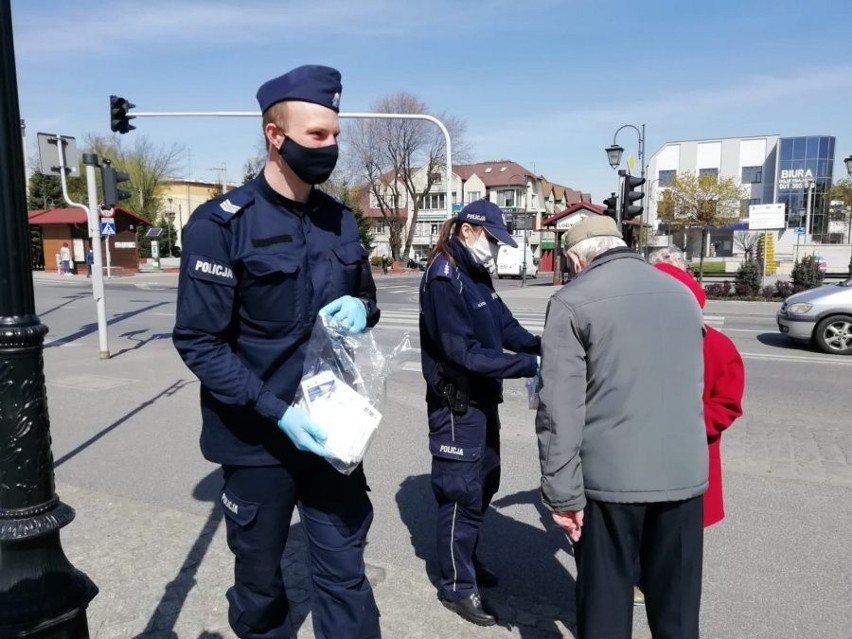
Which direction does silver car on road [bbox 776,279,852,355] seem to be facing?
to the viewer's left

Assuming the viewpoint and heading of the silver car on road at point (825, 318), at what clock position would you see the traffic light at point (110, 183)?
The traffic light is roughly at 11 o'clock from the silver car on road.

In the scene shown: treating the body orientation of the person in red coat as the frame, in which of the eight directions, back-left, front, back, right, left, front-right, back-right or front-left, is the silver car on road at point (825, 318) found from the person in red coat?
right

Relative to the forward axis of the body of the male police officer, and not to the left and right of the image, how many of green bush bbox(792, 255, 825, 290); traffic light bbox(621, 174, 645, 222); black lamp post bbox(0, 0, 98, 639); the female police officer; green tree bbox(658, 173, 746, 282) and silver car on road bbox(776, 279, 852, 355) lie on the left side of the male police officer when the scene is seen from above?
5

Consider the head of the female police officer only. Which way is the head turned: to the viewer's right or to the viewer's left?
to the viewer's right

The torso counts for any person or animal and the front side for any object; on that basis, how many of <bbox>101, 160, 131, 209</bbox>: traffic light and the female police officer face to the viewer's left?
0

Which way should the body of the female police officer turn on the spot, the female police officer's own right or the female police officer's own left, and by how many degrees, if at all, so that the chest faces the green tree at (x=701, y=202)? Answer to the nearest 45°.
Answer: approximately 90° to the female police officer's own left

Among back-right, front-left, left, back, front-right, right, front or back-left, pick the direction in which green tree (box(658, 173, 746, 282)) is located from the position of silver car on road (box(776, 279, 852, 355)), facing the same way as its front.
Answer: right

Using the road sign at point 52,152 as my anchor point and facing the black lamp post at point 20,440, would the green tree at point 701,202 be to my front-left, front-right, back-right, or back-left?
back-left

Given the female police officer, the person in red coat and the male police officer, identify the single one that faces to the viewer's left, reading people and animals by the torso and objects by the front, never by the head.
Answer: the person in red coat

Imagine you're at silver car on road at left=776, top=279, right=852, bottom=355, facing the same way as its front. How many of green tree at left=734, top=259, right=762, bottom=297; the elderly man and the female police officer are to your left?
2

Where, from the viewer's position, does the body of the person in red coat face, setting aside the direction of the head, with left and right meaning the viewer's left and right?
facing to the left of the viewer

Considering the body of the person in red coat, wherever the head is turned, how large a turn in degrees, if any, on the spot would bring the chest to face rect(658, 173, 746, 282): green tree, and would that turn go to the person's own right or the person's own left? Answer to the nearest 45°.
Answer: approximately 90° to the person's own right
